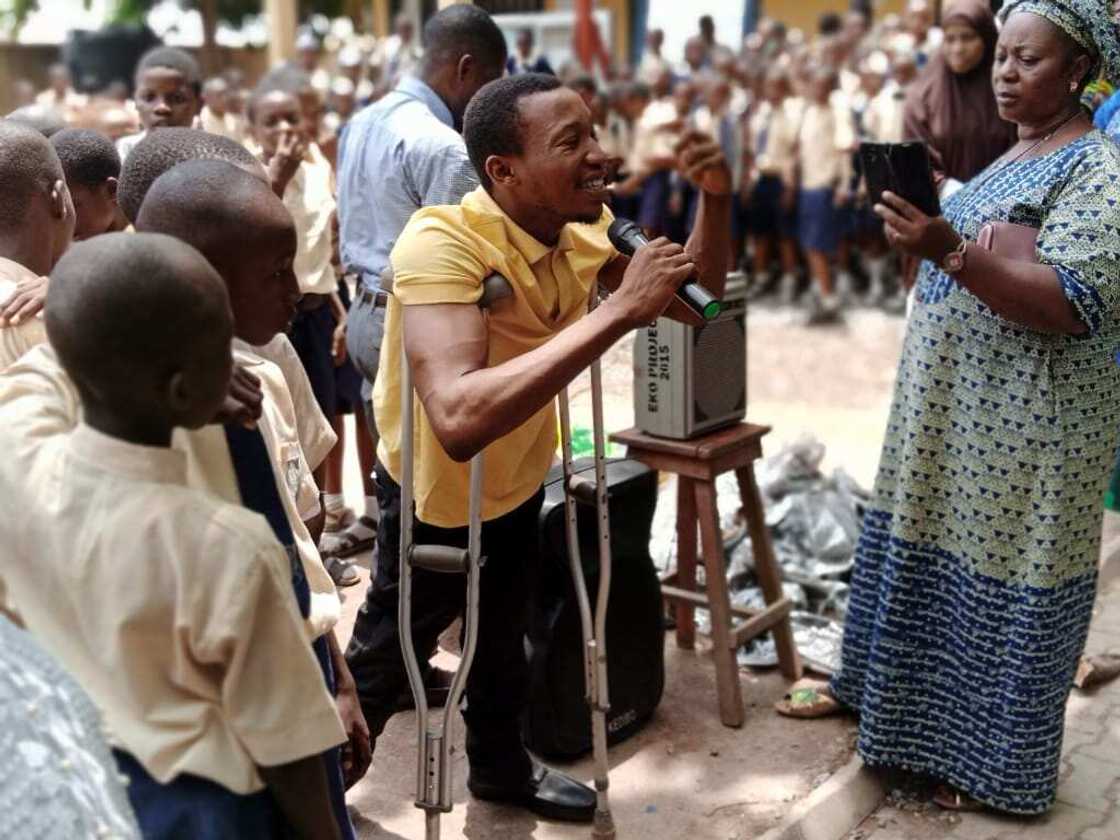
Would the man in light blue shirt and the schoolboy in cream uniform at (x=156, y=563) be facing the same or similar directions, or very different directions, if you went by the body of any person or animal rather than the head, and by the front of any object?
same or similar directions

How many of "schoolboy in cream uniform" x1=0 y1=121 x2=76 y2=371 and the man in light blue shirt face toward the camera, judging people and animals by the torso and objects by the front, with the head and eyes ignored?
0

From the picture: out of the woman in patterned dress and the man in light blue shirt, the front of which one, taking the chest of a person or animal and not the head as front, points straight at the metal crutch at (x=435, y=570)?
the woman in patterned dress

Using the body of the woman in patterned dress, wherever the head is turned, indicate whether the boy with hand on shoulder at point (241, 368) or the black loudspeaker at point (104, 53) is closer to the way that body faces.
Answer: the boy with hand on shoulder

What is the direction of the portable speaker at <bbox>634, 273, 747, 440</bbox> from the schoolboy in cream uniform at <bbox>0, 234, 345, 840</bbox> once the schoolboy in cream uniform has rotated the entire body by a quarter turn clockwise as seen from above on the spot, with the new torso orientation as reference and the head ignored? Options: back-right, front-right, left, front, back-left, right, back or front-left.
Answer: left

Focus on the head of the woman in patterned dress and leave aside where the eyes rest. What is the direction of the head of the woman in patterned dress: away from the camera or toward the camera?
toward the camera

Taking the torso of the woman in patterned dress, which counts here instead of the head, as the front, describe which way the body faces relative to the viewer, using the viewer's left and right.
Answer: facing the viewer and to the left of the viewer

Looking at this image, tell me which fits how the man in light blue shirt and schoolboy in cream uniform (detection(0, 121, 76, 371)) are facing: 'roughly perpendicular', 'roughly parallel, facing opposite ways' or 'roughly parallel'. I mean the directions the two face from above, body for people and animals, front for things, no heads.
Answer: roughly parallel

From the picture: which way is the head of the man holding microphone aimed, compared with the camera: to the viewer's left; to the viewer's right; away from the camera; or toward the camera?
to the viewer's right

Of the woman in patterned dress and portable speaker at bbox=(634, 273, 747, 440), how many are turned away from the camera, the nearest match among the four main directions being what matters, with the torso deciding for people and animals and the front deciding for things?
0

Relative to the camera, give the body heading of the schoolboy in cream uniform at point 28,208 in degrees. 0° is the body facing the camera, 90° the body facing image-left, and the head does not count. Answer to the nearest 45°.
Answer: approximately 225°
